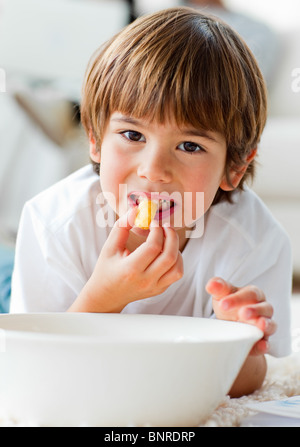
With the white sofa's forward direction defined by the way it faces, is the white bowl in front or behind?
in front

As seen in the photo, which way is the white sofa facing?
toward the camera
